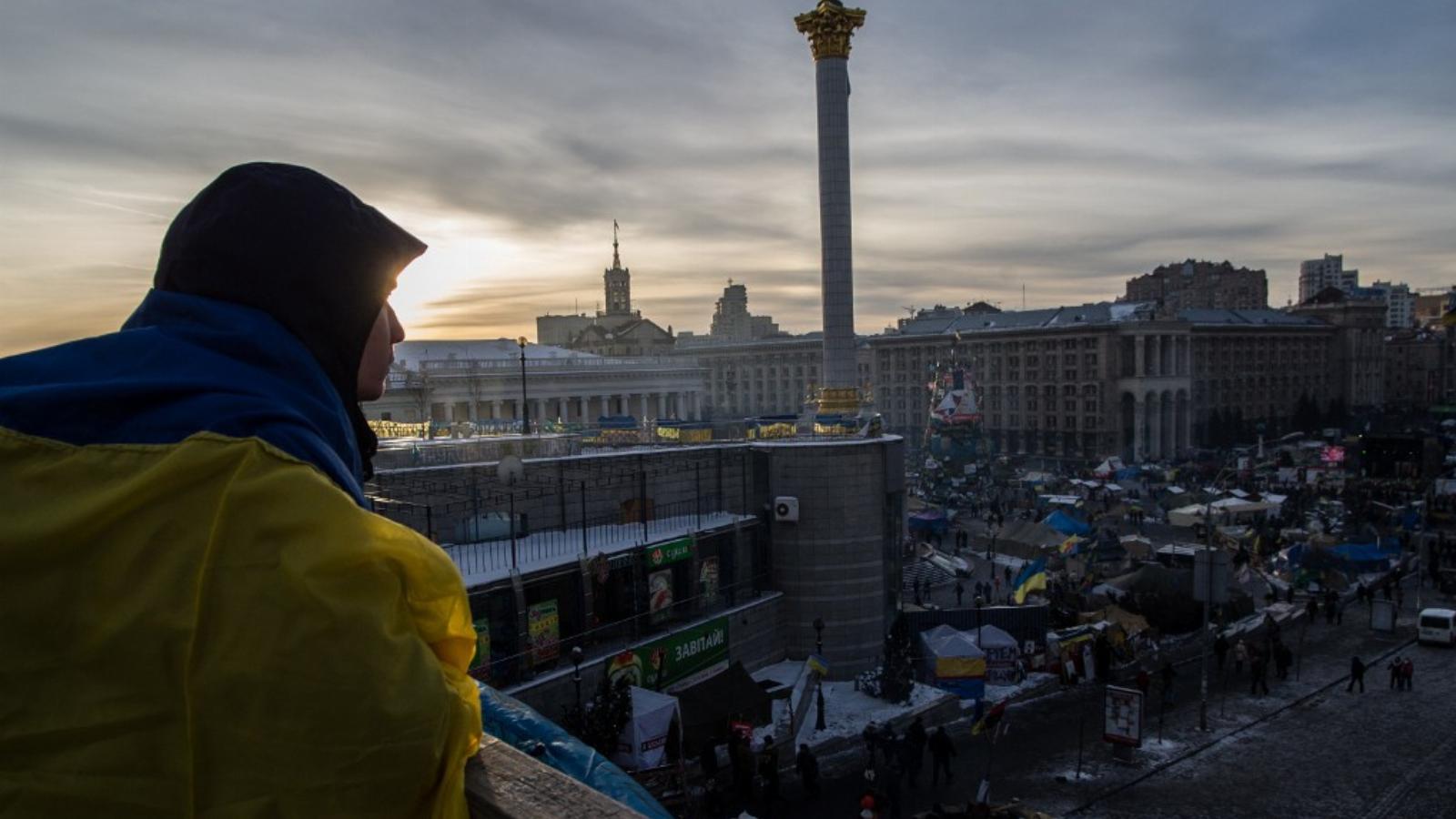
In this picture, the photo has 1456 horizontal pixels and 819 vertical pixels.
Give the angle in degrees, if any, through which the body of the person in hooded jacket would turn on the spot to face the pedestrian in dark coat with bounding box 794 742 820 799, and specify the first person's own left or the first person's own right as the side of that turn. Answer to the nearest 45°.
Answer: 0° — they already face them

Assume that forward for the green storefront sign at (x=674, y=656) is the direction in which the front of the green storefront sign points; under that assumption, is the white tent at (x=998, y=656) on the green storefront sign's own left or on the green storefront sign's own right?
on the green storefront sign's own left

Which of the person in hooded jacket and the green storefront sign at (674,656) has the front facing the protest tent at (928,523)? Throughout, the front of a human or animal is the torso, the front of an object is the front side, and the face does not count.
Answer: the person in hooded jacket

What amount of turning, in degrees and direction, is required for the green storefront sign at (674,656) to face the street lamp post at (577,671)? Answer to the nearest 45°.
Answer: approximately 90° to its right

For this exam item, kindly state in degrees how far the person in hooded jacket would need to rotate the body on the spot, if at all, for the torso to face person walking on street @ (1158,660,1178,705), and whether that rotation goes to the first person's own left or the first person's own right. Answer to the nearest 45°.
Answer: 0° — they already face them

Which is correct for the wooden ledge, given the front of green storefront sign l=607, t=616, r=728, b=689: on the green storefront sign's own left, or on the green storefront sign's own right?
on the green storefront sign's own right

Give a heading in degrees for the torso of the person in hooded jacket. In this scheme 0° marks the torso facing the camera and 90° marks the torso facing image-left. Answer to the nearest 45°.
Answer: approximately 225°

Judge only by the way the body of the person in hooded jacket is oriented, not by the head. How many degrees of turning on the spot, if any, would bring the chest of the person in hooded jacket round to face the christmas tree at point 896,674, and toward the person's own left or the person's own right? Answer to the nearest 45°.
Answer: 0° — they already face it

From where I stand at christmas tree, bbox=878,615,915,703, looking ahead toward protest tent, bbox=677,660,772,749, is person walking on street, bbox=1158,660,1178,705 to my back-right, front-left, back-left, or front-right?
back-left

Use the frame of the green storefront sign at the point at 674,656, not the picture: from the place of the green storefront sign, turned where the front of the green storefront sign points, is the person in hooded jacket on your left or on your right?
on your right
